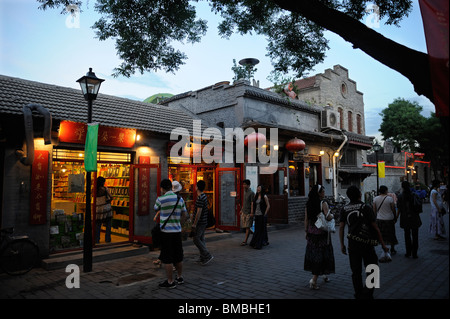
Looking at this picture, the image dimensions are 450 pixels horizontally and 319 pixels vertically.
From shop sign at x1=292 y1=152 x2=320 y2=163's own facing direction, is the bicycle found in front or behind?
in front

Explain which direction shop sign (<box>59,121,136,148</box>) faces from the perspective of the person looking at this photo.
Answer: facing the viewer and to the right of the viewer

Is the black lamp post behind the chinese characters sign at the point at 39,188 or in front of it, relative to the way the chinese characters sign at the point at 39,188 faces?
in front

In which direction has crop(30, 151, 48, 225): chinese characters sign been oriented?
toward the camera

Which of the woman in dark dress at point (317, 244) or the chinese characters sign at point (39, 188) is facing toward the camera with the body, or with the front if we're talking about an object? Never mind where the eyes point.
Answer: the chinese characters sign

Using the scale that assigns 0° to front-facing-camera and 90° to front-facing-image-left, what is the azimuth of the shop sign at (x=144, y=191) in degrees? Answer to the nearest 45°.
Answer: approximately 0°

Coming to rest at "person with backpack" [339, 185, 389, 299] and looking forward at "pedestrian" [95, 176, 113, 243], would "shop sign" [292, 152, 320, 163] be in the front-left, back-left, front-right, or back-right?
front-right

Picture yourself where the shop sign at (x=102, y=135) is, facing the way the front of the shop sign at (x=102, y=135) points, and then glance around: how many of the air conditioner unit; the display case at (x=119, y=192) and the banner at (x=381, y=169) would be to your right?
0

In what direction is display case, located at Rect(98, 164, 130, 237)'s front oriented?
toward the camera
